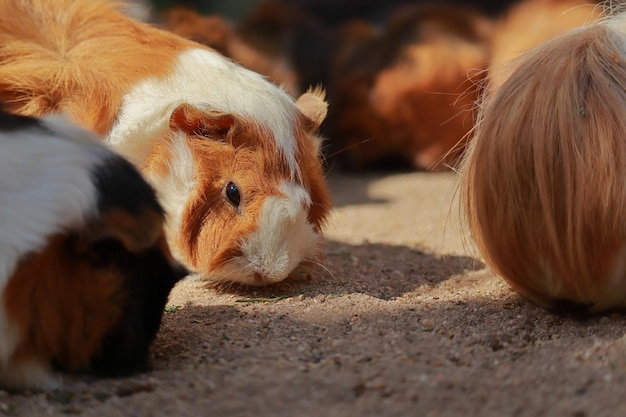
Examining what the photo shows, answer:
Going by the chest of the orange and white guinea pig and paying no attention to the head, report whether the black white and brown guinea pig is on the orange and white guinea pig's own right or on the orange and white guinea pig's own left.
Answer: on the orange and white guinea pig's own right

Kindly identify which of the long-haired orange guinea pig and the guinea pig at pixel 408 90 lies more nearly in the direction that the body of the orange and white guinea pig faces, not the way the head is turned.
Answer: the long-haired orange guinea pig

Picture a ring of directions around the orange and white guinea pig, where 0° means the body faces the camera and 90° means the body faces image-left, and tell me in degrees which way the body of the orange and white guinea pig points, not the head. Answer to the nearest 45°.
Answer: approximately 315°

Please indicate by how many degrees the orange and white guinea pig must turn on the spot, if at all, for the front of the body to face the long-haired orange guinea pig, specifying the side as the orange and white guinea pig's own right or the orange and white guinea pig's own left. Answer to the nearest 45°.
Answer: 0° — it already faces it

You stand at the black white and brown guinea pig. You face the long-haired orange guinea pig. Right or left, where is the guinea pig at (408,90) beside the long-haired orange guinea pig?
left
